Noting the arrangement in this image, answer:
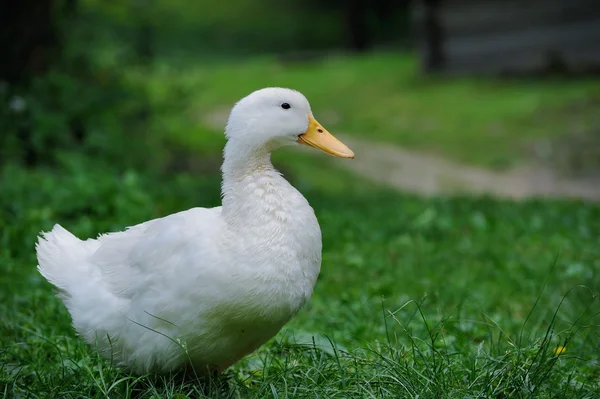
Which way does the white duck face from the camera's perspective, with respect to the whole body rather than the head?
to the viewer's right
